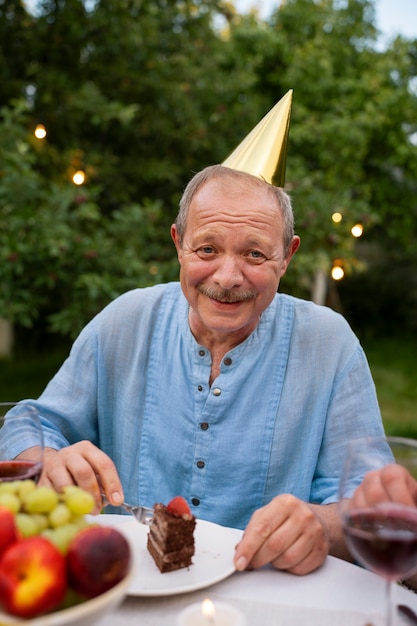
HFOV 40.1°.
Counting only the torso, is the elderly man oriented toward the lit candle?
yes

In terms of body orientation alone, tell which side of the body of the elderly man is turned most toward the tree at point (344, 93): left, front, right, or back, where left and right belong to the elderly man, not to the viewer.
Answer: back

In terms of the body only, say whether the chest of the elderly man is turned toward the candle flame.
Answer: yes

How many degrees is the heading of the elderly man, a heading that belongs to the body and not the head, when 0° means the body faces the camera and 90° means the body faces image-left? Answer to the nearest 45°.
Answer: approximately 0°

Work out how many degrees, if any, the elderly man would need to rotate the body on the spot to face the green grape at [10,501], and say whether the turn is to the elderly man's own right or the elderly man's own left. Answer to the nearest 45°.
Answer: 0° — they already face it

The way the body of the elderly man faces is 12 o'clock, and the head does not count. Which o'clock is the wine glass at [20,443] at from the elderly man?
The wine glass is roughly at 1 o'clock from the elderly man.
